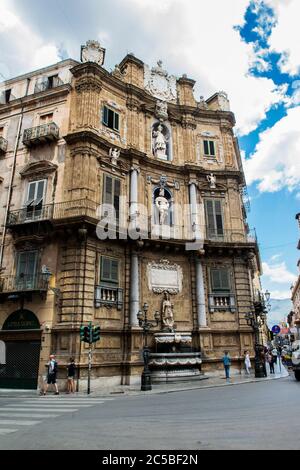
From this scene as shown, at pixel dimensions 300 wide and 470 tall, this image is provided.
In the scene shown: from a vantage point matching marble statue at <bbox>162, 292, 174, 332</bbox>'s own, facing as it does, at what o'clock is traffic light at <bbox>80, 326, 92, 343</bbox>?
The traffic light is roughly at 1 o'clock from the marble statue.

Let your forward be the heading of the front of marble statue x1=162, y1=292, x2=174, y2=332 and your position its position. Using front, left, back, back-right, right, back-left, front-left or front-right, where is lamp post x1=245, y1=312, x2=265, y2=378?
left

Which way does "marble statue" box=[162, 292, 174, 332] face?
toward the camera

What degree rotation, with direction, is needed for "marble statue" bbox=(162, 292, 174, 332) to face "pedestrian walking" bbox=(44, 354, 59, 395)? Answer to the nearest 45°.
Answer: approximately 45° to its right

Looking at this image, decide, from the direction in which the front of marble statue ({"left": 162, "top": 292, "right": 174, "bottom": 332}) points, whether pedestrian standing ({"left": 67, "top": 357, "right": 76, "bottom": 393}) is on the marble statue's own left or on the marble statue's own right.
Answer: on the marble statue's own right

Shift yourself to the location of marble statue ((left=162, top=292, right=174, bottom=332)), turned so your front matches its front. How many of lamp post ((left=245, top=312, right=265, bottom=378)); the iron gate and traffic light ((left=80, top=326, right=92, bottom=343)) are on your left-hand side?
1

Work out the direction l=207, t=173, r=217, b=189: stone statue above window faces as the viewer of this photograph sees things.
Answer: facing the viewer

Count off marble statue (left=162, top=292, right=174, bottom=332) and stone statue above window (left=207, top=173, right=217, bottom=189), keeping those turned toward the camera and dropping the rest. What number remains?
2

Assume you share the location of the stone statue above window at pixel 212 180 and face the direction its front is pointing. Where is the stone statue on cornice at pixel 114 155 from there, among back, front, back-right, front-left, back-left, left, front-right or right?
front-right
